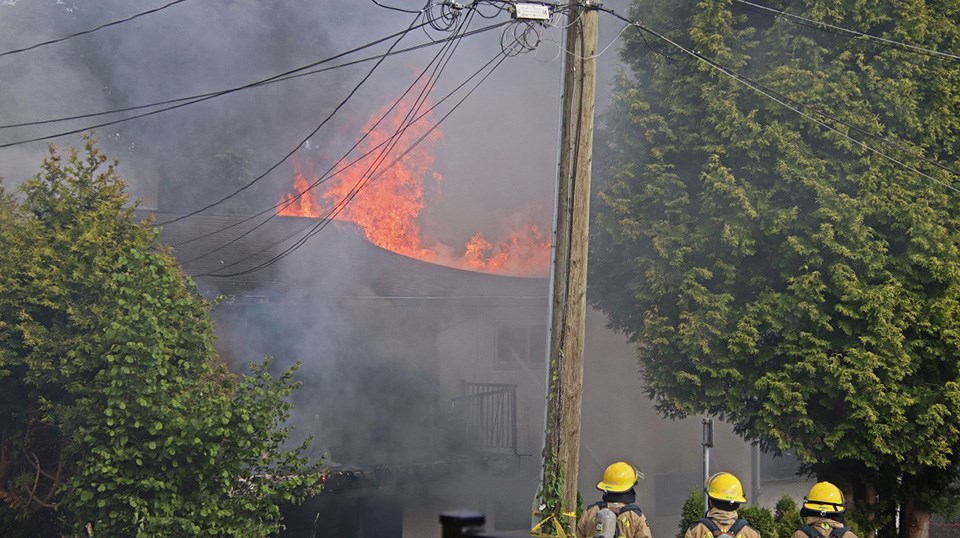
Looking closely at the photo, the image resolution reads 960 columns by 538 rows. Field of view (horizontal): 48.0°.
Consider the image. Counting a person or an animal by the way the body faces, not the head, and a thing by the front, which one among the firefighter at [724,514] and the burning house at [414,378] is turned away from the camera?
the firefighter

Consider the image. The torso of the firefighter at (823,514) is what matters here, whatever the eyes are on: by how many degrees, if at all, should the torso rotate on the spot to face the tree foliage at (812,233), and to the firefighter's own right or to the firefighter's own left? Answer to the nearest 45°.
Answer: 0° — they already face it

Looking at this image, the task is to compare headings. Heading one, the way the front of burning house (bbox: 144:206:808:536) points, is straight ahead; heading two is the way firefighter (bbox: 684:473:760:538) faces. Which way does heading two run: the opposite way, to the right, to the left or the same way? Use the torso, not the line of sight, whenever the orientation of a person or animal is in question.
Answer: the opposite way

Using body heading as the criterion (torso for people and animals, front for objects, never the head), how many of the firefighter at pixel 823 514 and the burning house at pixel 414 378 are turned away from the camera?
1

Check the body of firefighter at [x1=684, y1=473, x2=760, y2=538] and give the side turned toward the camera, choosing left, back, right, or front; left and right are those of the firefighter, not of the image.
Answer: back

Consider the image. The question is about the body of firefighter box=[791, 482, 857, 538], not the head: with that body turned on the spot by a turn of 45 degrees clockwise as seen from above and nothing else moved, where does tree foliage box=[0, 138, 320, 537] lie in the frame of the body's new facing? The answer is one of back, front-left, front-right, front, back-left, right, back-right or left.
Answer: back-left

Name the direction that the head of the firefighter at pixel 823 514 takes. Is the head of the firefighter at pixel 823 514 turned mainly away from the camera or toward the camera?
away from the camera

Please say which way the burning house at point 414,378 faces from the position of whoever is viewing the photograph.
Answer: facing the viewer

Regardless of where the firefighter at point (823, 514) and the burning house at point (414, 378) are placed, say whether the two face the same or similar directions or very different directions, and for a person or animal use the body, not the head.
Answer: very different directions

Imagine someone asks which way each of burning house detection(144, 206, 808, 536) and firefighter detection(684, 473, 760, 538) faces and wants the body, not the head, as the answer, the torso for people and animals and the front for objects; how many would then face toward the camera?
1

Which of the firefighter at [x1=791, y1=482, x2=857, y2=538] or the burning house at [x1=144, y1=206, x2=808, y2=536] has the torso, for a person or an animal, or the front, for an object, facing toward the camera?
the burning house

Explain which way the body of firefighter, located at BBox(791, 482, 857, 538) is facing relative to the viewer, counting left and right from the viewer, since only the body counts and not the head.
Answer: facing away from the viewer

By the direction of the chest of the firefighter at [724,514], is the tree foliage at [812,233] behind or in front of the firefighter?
in front

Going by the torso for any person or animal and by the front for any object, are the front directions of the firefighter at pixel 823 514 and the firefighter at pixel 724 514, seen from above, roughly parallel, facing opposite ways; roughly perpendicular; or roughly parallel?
roughly parallel

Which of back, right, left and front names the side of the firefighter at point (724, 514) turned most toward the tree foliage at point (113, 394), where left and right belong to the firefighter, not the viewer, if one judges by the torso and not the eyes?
left

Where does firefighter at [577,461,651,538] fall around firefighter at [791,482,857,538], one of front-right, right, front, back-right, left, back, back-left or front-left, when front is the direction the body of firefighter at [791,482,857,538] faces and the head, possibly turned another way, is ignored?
left

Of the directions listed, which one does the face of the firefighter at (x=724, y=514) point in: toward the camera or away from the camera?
away from the camera
